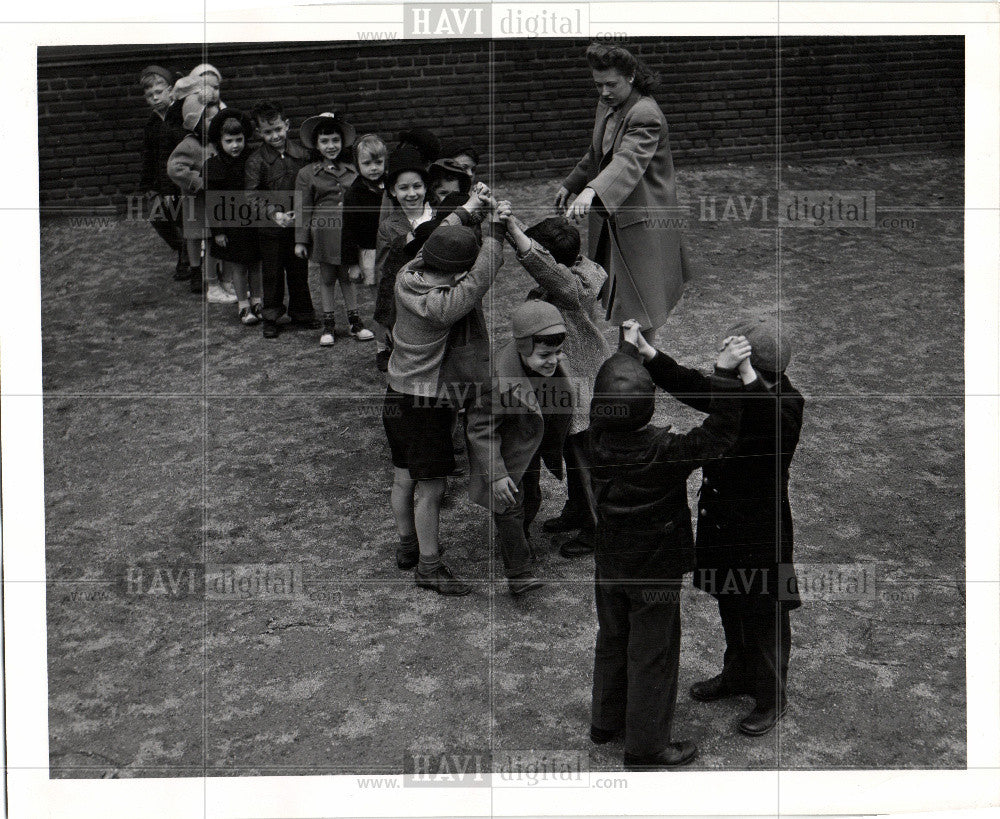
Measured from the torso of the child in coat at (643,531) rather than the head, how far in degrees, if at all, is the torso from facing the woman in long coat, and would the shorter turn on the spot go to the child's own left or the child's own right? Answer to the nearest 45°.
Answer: approximately 45° to the child's own left

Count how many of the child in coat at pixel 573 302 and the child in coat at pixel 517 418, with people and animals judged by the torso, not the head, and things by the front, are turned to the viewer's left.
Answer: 1

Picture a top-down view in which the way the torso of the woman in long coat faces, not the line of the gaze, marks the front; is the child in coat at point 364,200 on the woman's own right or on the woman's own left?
on the woman's own right

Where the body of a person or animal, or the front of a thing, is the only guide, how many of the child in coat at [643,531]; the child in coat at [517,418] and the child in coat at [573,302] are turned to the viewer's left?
1

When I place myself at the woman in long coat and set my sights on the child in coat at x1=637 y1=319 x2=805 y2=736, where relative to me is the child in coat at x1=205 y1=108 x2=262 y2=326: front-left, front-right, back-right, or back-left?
back-right

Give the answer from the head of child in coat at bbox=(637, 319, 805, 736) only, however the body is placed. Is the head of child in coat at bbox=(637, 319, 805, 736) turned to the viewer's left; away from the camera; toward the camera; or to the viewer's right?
to the viewer's left

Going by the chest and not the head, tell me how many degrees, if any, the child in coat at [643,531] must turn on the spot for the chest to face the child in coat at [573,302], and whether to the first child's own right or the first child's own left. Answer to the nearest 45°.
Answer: approximately 45° to the first child's own left

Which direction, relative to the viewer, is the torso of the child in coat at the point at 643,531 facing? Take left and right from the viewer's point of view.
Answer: facing away from the viewer and to the right of the viewer

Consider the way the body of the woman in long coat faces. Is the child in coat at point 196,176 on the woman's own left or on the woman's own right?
on the woman's own right

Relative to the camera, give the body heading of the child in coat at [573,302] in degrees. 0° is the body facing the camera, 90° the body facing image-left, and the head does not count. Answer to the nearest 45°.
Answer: approximately 90°

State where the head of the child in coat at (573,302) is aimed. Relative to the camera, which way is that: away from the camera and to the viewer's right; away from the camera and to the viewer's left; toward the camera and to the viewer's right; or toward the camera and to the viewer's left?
away from the camera and to the viewer's left
